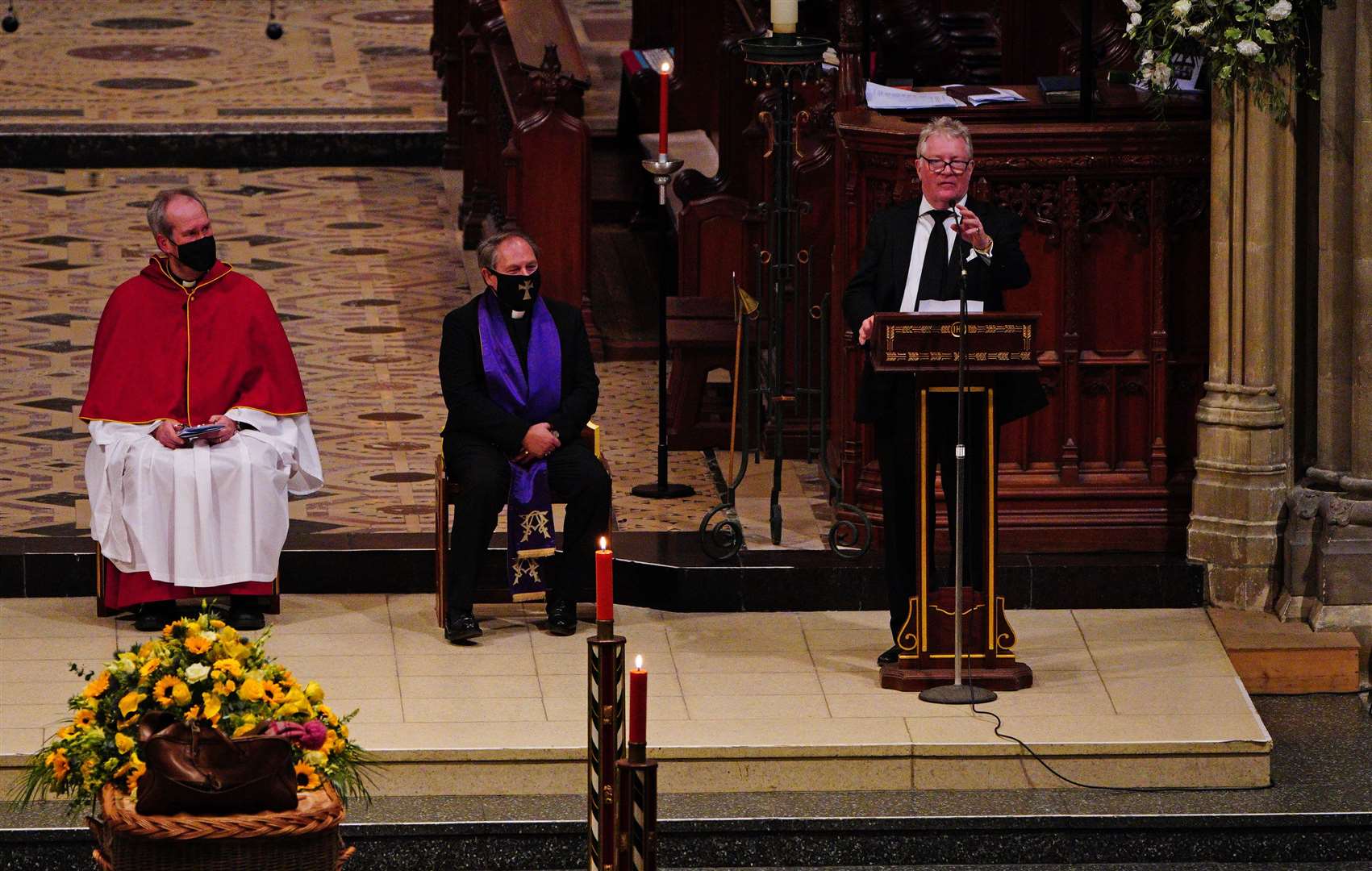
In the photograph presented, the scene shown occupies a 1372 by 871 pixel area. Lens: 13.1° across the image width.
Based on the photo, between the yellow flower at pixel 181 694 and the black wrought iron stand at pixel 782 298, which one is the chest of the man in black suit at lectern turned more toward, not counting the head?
the yellow flower

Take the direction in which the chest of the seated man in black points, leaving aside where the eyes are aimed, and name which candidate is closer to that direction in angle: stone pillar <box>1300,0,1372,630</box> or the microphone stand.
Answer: the microphone stand

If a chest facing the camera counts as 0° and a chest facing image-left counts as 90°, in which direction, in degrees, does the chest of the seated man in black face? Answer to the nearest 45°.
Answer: approximately 0°

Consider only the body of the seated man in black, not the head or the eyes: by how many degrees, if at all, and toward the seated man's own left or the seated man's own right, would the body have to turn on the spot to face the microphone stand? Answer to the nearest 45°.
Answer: approximately 45° to the seated man's own left

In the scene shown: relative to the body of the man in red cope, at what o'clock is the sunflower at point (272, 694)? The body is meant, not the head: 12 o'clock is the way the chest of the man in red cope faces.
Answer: The sunflower is roughly at 12 o'clock from the man in red cope.

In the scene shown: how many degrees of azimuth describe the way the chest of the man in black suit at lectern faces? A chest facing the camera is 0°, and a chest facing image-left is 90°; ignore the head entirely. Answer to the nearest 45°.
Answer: approximately 0°
